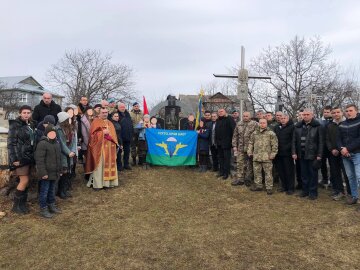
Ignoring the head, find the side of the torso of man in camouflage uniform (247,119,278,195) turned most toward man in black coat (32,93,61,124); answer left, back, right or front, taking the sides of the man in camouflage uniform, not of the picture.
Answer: right

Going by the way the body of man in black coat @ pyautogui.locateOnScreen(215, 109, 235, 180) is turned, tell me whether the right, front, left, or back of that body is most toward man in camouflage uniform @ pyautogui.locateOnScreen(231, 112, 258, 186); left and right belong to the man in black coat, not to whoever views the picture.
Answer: left

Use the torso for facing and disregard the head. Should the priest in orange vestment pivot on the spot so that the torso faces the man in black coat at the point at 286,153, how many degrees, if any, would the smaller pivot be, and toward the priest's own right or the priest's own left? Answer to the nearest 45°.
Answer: approximately 45° to the priest's own left

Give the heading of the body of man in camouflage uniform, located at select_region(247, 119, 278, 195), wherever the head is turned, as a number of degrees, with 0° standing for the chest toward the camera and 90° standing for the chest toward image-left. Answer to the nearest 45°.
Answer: approximately 0°

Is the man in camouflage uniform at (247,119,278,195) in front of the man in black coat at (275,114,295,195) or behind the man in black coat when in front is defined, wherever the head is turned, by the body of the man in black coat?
in front

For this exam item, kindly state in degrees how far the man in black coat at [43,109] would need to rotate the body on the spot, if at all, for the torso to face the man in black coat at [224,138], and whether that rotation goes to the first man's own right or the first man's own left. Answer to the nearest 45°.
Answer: approximately 90° to the first man's own left

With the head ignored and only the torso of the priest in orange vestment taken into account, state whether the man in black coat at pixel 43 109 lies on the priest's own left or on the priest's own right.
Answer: on the priest's own right

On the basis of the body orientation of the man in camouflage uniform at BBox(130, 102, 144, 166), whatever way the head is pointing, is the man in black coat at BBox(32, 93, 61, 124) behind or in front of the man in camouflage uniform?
in front

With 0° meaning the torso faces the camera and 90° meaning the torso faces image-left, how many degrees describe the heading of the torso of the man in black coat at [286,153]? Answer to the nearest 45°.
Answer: approximately 45°

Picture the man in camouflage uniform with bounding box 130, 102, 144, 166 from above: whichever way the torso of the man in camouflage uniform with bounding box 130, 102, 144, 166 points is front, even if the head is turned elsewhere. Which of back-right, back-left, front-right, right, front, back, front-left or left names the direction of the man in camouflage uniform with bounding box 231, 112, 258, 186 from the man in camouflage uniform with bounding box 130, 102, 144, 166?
front-left
